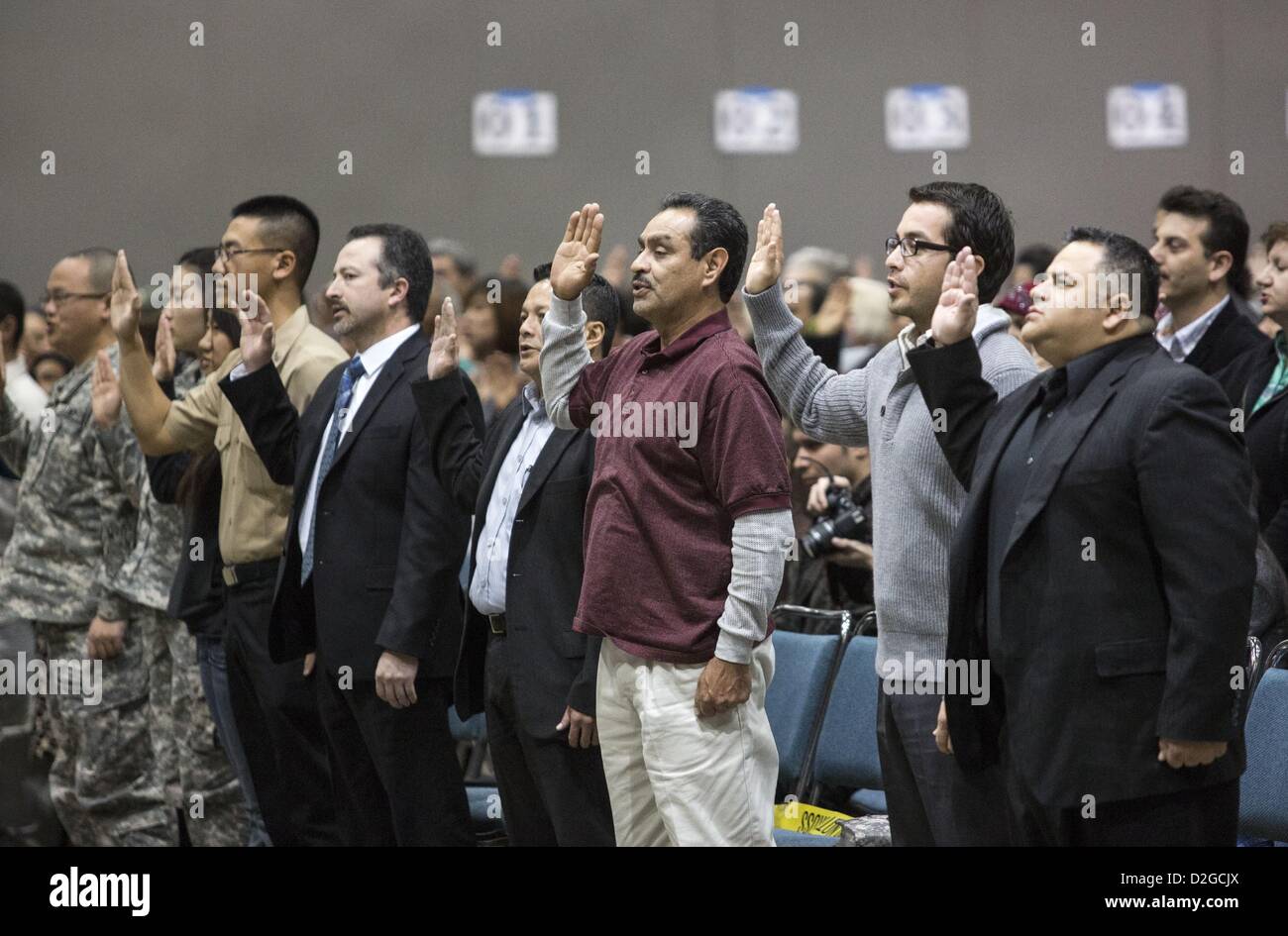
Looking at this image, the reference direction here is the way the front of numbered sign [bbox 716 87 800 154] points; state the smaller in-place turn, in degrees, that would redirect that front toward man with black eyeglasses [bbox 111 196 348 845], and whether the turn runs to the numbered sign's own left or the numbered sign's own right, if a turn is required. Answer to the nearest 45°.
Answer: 0° — it already faces them

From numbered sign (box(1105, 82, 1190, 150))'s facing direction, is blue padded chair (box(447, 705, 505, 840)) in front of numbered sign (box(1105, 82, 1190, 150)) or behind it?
in front

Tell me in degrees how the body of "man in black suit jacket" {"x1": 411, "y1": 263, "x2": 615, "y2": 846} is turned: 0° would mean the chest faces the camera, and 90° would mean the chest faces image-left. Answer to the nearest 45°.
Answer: approximately 45°

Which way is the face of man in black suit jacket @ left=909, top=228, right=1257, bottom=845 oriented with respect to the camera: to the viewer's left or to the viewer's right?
to the viewer's left

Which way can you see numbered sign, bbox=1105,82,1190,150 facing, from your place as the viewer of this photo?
facing the viewer

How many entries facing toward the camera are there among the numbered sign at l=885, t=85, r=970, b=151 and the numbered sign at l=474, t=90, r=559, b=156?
2

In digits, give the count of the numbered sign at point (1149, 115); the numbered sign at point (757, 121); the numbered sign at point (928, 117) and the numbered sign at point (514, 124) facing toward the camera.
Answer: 4

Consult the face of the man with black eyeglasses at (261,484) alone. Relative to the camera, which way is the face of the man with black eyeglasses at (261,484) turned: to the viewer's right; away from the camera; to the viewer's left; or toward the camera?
to the viewer's left

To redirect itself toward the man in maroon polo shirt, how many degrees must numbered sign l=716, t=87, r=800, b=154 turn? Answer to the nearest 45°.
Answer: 0° — it already faces them

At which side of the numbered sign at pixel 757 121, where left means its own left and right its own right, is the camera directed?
front

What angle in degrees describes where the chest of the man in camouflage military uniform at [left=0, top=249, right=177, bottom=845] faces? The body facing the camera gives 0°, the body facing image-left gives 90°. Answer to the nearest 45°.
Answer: approximately 45°

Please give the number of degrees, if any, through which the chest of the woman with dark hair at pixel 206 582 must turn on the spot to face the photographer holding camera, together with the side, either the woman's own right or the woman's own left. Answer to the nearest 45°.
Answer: approximately 135° to the woman's own left

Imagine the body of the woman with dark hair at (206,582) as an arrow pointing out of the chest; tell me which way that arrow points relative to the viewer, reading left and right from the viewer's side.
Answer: facing the viewer and to the left of the viewer
